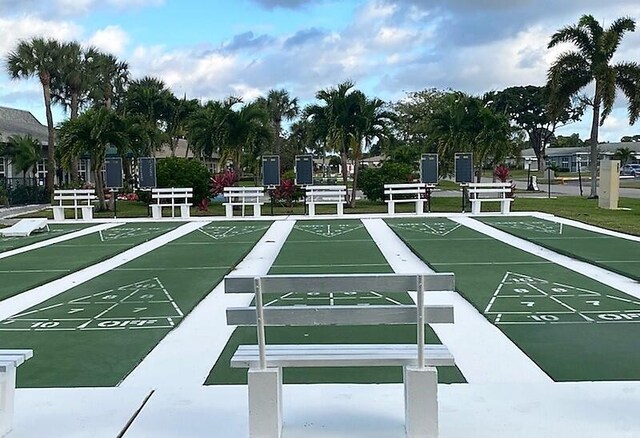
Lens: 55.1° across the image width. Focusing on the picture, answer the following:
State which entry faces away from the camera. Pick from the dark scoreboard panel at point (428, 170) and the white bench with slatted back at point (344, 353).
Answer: the white bench with slatted back

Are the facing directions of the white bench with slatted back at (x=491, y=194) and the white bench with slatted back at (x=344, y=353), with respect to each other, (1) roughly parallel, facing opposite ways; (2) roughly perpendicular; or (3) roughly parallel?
roughly parallel, facing opposite ways

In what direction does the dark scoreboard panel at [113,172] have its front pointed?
toward the camera

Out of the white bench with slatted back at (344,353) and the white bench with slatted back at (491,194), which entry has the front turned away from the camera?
the white bench with slatted back at (344,353)

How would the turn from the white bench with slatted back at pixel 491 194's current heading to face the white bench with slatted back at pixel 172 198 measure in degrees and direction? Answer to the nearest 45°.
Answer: approximately 90° to its right

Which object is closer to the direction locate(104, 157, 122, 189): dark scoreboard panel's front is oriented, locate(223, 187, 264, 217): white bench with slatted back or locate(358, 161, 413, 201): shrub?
the white bench with slatted back

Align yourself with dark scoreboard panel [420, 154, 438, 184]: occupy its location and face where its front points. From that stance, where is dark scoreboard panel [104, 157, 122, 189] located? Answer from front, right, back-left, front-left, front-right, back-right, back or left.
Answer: right

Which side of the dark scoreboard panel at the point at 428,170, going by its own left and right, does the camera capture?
front

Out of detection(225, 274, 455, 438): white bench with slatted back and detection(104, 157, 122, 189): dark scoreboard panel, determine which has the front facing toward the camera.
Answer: the dark scoreboard panel

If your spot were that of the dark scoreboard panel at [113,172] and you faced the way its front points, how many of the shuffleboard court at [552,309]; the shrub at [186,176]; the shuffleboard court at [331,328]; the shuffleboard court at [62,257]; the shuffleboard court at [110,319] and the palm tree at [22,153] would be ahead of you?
4

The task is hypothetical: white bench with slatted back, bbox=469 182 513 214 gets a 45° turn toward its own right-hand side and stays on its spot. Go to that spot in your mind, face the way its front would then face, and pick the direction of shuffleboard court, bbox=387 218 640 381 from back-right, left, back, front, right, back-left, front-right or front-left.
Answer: front-left

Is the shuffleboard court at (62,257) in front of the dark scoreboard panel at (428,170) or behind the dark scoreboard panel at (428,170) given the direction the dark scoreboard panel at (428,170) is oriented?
in front

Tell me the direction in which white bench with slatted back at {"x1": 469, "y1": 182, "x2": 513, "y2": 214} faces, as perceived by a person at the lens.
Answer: facing the viewer

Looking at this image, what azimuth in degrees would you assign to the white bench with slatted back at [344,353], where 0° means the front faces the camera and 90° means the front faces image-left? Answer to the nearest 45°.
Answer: approximately 180°

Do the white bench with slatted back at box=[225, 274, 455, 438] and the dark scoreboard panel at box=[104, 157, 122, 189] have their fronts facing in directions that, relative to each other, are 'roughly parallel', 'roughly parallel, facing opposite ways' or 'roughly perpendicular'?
roughly parallel, facing opposite ways

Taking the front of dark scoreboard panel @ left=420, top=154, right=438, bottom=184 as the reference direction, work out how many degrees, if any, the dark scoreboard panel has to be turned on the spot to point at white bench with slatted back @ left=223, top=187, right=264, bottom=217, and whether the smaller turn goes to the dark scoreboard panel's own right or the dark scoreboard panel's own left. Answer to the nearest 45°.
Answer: approximately 45° to the dark scoreboard panel's own right

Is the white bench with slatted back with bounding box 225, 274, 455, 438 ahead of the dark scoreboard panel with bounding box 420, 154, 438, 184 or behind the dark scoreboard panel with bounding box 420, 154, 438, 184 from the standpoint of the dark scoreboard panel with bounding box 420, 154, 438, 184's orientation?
ahead

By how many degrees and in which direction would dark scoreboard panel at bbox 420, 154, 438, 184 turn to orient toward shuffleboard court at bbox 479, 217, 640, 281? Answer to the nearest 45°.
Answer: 0° — it already faces it
